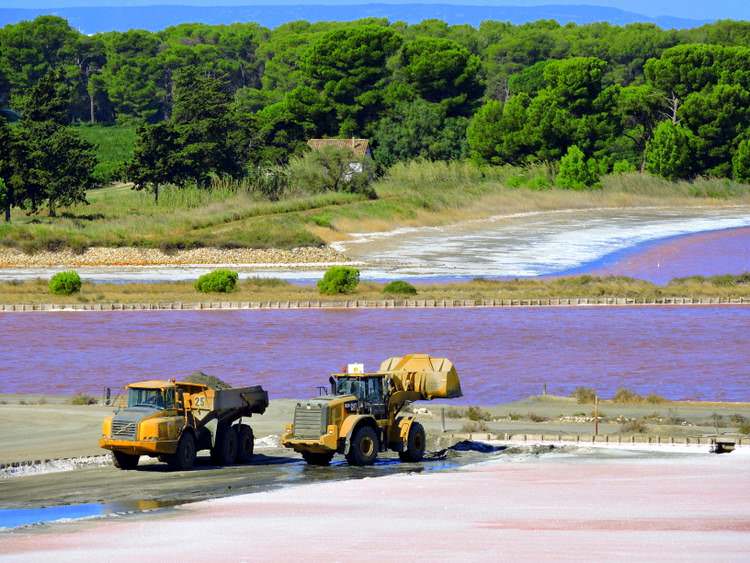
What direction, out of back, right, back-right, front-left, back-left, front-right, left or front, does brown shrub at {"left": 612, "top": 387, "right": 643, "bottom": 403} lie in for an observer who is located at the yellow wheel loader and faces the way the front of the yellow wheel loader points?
front

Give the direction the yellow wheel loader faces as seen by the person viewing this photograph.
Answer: facing away from the viewer and to the right of the viewer

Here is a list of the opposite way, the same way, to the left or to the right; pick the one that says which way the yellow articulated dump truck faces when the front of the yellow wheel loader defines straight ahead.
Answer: the opposite way

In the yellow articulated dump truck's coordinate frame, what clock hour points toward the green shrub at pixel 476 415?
The green shrub is roughly at 6 o'clock from the yellow articulated dump truck.

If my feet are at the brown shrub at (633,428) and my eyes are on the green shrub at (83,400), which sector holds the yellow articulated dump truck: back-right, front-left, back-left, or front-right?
front-left

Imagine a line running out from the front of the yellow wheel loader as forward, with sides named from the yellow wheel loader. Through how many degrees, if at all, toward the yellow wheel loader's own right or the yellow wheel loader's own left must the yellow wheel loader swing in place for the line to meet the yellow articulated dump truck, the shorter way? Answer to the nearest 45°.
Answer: approximately 135° to the yellow wheel loader's own left

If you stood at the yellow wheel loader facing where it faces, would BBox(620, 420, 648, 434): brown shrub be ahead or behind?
ahead

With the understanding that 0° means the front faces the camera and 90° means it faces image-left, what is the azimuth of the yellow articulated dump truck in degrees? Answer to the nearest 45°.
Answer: approximately 45°

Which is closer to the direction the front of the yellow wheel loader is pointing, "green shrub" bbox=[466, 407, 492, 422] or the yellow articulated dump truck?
the green shrub

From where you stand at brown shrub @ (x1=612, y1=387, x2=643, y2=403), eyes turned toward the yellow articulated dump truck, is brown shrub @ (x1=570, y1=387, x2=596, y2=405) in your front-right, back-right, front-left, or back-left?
front-right
